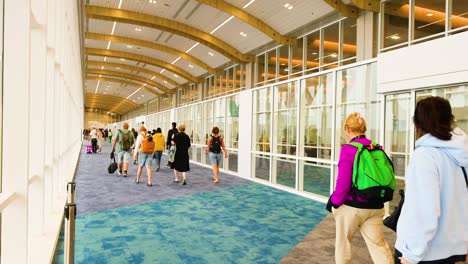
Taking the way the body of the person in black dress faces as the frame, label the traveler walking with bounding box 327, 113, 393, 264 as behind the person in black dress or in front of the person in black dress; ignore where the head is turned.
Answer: behind

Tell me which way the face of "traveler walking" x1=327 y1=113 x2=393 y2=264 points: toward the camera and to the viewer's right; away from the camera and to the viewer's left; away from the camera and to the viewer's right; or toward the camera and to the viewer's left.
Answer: away from the camera and to the viewer's left

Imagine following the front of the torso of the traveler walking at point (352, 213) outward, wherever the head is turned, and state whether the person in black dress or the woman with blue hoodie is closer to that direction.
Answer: the person in black dress

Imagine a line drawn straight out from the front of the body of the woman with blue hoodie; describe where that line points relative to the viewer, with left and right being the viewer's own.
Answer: facing away from the viewer and to the left of the viewer

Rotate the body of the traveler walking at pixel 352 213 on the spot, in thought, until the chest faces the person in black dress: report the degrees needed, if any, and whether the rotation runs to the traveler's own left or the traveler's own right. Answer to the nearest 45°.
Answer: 0° — they already face them

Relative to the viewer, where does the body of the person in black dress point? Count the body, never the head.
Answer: away from the camera

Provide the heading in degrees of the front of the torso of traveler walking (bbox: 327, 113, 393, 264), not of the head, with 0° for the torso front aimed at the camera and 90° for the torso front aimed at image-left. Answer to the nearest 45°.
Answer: approximately 135°
